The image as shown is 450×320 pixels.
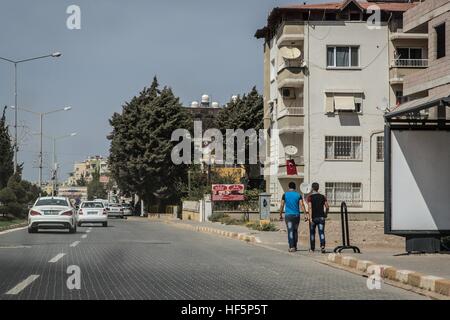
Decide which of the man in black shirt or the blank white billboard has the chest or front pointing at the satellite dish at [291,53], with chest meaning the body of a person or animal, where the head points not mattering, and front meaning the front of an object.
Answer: the man in black shirt

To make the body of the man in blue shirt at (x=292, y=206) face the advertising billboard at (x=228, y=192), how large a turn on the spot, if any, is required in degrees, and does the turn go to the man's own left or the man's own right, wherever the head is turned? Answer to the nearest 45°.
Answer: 0° — they already face it

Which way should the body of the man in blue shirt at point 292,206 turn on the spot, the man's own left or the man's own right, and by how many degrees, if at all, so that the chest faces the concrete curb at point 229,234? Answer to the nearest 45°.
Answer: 0° — they already face it

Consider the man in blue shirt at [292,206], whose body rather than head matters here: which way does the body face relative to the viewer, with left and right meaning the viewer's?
facing away from the viewer

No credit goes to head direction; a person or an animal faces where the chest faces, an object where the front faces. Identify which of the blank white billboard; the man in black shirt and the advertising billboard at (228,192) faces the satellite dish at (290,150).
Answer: the man in black shirt

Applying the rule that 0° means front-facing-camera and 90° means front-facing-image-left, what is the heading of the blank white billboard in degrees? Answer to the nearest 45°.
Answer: approximately 0°

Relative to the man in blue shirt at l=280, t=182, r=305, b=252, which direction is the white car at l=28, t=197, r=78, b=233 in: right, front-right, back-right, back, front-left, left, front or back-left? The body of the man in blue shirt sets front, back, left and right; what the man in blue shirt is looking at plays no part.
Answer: front-left

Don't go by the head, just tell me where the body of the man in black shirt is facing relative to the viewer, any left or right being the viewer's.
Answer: facing away from the viewer

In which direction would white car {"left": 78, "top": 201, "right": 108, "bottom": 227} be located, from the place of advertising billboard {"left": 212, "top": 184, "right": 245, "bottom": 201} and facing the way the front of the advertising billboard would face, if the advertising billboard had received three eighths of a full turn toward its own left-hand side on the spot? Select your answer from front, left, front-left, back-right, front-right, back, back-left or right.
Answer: back
